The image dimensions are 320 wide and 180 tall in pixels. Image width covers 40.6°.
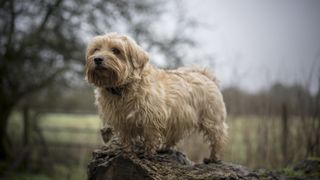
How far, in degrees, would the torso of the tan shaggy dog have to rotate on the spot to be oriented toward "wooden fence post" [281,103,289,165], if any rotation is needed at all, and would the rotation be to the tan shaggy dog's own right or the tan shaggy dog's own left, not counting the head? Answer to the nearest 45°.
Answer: approximately 180°

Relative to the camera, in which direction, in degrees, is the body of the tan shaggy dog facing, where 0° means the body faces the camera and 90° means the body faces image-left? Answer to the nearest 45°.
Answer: approximately 45°
